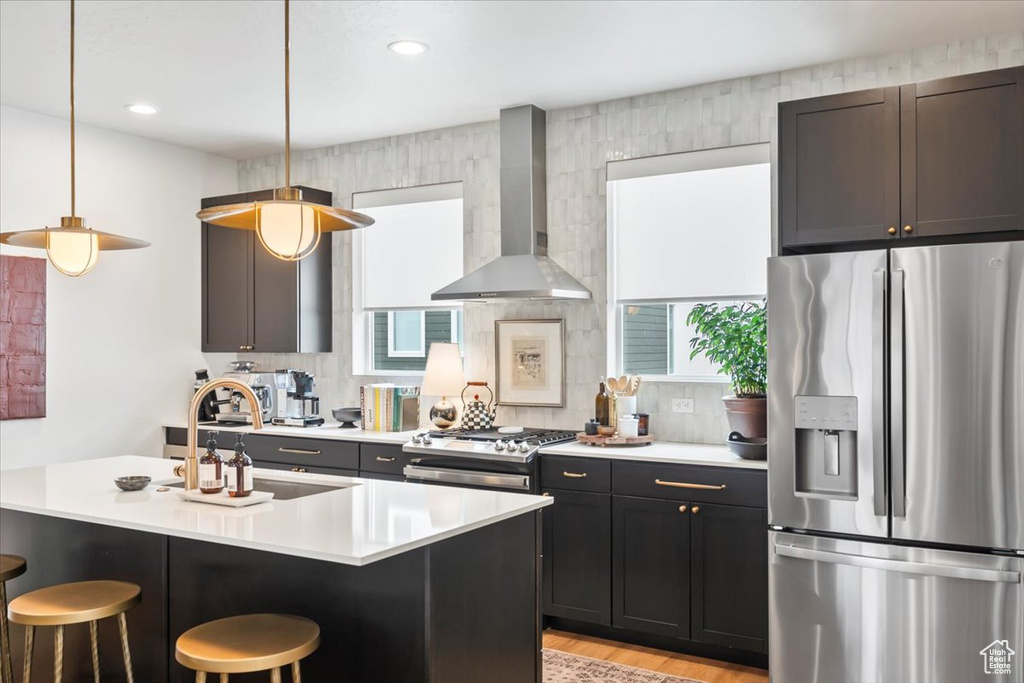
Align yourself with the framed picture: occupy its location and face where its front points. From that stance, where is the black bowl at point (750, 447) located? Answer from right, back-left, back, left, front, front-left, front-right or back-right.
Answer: front-left

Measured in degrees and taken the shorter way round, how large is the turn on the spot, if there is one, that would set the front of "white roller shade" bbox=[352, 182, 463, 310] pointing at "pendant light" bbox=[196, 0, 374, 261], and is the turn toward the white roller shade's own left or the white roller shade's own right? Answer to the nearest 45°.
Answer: approximately 45° to the white roller shade's own left

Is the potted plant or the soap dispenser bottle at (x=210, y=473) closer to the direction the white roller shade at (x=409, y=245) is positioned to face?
the soap dispenser bottle

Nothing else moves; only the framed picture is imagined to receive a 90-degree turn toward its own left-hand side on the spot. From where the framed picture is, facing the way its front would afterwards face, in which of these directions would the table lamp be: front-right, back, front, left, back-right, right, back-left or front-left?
back

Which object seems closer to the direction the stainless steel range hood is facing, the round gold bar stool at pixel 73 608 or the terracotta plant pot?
the round gold bar stool

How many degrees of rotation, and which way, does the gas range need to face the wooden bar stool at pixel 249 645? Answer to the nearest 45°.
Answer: approximately 45° to its left

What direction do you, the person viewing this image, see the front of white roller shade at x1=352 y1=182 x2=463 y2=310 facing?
facing the viewer and to the left of the viewer

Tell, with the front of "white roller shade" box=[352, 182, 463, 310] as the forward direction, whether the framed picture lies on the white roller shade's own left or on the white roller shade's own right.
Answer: on the white roller shade's own left

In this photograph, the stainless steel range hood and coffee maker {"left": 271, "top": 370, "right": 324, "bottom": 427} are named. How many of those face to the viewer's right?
0

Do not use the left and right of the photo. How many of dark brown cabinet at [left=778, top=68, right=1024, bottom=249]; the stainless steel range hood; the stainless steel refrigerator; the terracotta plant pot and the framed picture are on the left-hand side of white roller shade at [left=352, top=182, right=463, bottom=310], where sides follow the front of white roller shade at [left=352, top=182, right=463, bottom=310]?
5

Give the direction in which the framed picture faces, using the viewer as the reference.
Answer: facing the viewer

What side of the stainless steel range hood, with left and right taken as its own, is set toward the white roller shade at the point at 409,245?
right

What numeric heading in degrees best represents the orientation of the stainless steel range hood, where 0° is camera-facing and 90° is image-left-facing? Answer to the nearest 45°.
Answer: approximately 45°

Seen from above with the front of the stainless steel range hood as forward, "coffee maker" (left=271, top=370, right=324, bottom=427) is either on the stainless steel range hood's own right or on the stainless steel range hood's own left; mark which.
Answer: on the stainless steel range hood's own right

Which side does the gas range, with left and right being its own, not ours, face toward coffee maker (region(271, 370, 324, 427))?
right

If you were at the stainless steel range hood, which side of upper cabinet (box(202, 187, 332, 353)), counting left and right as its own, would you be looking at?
left
